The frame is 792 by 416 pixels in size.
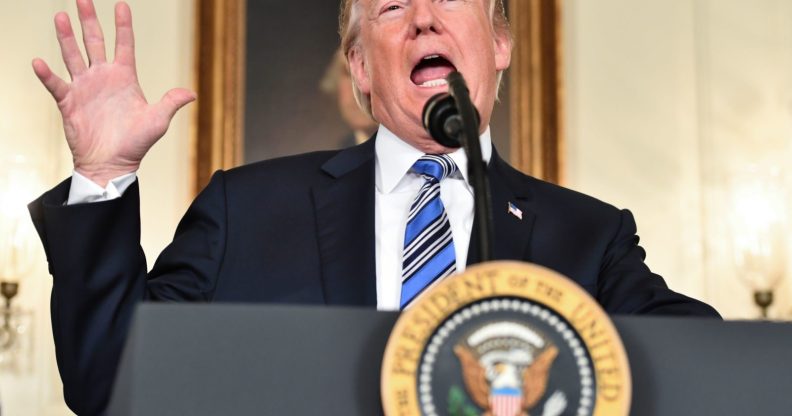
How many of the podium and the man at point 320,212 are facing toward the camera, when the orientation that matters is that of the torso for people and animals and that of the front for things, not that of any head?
2

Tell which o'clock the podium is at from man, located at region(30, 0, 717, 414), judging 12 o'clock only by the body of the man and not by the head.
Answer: The podium is roughly at 12 o'clock from the man.

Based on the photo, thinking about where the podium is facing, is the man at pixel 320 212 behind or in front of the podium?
behind
